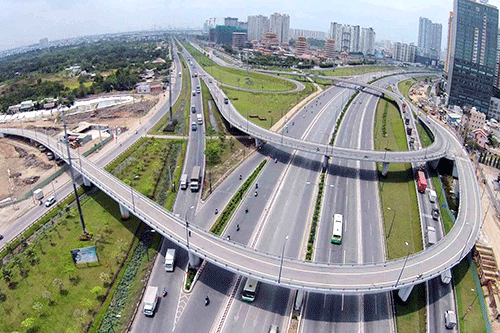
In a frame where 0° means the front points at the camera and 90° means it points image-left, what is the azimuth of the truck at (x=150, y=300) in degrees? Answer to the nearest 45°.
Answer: approximately 0°

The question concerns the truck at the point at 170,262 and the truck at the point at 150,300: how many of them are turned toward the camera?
2

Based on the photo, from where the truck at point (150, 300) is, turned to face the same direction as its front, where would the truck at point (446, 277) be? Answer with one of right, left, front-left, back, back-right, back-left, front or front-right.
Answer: left

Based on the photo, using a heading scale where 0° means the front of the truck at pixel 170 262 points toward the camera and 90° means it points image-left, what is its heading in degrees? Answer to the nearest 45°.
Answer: approximately 0°

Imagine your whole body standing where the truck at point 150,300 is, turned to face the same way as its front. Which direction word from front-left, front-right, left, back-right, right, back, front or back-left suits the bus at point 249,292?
left

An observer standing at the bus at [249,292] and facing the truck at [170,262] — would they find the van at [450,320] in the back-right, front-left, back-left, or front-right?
back-right

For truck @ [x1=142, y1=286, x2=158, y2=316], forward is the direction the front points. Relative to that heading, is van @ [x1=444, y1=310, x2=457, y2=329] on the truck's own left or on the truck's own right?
on the truck's own left

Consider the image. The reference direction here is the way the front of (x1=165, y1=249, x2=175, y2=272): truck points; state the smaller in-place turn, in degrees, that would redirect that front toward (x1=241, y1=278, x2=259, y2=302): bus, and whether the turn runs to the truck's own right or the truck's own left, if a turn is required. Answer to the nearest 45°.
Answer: approximately 45° to the truck's own left
